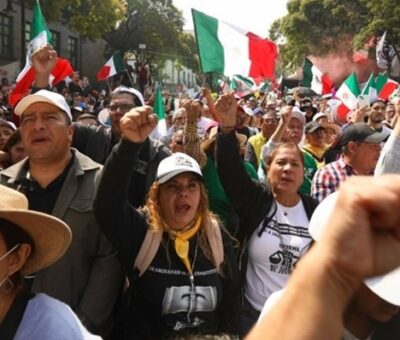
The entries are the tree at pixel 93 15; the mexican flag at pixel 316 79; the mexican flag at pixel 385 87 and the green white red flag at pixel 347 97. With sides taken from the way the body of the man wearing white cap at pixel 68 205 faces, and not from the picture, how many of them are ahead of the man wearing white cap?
0

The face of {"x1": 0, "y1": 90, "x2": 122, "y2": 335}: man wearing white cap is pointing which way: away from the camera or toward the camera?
toward the camera

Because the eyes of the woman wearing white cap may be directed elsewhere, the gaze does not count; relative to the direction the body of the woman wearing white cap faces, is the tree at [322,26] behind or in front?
behind

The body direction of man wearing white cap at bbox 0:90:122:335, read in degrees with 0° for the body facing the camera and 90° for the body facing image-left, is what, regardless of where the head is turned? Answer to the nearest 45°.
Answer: approximately 45°

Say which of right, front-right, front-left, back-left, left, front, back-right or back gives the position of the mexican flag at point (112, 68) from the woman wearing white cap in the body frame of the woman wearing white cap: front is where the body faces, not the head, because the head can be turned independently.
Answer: back

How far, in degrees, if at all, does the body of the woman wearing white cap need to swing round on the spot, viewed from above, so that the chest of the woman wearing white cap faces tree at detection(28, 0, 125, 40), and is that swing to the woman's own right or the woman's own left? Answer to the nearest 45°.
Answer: approximately 180°

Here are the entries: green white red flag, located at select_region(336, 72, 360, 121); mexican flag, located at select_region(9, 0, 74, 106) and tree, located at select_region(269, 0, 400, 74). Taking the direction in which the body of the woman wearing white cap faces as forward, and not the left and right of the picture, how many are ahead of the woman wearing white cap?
0

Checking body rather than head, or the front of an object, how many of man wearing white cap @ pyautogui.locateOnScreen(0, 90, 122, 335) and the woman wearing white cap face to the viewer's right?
0

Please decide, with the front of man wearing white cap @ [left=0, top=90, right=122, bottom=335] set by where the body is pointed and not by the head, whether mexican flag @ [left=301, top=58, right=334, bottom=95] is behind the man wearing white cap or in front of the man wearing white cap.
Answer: behind

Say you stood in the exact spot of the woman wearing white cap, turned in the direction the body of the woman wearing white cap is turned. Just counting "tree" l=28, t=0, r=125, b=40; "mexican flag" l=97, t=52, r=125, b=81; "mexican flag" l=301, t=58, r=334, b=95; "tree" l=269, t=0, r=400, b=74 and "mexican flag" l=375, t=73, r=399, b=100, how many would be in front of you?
0

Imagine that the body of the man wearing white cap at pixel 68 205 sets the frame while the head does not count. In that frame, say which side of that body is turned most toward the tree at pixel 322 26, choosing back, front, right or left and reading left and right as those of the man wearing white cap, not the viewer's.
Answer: back

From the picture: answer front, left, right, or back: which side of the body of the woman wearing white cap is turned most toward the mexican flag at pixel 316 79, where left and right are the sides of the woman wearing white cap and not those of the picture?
back

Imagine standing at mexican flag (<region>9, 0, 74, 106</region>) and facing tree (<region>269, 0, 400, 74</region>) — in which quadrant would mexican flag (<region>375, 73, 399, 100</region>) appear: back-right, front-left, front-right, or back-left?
front-right

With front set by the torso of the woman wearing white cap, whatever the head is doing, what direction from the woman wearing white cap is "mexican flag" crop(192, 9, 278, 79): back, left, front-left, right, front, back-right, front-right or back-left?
back

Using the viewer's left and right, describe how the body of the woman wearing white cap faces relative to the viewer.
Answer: facing the viewer

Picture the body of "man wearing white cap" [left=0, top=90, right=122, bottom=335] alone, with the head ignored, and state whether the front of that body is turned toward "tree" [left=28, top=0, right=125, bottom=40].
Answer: no

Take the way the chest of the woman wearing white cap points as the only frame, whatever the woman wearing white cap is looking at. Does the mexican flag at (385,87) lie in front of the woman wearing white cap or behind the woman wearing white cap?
behind

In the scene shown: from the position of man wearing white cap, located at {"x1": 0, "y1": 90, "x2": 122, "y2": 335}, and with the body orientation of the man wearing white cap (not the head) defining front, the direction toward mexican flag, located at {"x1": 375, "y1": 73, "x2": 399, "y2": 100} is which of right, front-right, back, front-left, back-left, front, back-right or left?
back

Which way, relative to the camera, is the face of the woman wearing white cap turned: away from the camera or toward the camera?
toward the camera

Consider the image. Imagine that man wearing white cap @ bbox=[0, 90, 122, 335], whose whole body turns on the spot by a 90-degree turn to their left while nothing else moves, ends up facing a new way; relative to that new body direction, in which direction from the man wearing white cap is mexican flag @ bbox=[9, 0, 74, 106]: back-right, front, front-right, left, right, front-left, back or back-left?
back-left
